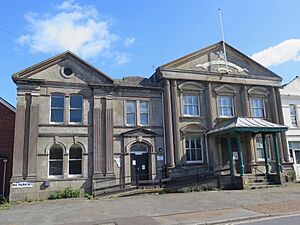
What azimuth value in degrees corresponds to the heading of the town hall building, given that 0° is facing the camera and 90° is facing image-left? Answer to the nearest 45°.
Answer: approximately 0°

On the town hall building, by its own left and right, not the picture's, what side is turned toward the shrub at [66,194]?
right
